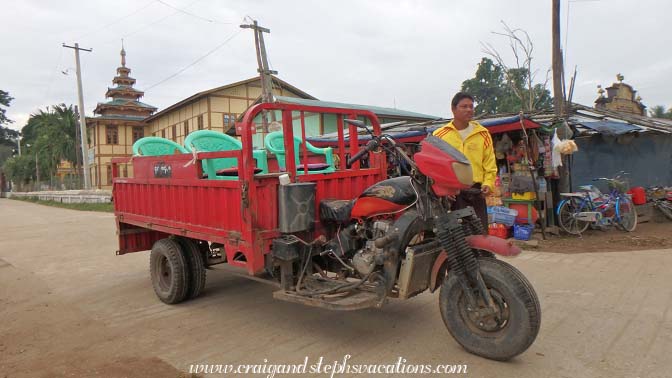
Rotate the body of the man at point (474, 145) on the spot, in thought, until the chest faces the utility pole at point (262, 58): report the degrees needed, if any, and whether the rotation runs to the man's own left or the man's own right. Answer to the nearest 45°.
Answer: approximately 180°

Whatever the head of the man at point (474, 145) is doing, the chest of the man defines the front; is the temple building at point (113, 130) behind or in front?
behind

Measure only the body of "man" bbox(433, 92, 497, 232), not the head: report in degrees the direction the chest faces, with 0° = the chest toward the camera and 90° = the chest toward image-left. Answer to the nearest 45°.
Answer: approximately 315°

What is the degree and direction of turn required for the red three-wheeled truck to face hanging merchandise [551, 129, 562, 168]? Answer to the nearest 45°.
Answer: approximately 90° to its left

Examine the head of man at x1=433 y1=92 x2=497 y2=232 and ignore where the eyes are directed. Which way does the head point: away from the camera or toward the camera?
toward the camera

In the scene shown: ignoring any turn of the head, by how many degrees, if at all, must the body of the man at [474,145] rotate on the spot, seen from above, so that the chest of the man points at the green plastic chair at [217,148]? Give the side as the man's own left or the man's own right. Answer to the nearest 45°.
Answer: approximately 135° to the man's own right

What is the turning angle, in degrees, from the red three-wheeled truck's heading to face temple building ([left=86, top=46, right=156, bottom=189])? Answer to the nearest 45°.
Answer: approximately 180°

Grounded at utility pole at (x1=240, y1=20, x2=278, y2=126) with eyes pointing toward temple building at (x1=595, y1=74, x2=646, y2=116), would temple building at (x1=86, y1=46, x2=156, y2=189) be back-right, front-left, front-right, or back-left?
back-left

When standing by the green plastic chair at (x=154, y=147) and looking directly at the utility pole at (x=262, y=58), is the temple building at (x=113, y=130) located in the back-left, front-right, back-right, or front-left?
front-left

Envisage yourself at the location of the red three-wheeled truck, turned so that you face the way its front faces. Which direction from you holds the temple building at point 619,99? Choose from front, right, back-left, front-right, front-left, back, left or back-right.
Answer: left

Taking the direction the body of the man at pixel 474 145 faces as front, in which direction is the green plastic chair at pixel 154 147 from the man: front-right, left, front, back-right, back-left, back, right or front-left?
back-right

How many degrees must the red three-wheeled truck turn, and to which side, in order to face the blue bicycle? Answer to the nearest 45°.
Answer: approximately 90° to its left
